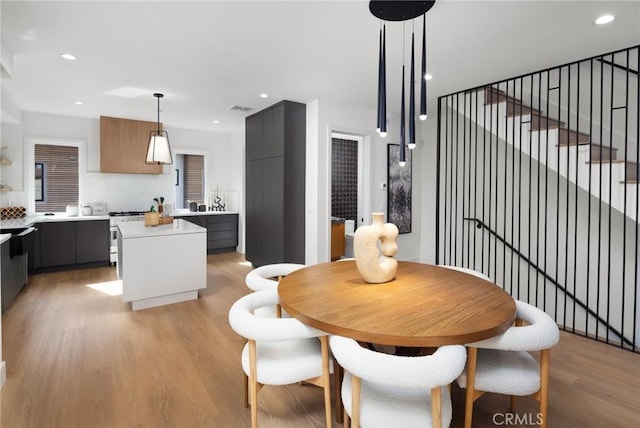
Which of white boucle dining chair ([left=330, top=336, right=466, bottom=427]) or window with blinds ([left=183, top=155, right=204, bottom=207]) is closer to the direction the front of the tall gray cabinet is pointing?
the white boucle dining chair

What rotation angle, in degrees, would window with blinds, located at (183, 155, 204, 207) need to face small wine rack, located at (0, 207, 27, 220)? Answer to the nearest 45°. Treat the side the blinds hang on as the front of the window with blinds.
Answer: approximately 90° to its right

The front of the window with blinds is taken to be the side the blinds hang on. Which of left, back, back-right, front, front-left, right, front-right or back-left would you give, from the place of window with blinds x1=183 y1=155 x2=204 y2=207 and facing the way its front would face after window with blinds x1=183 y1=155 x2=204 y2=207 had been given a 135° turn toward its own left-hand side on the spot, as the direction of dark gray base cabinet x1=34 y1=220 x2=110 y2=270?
back-left

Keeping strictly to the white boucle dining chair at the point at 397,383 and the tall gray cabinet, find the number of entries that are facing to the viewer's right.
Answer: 0

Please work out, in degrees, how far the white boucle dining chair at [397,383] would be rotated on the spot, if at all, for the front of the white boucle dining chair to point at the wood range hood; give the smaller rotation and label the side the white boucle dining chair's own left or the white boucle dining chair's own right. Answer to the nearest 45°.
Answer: approximately 45° to the white boucle dining chair's own left

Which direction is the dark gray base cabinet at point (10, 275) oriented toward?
to the viewer's right

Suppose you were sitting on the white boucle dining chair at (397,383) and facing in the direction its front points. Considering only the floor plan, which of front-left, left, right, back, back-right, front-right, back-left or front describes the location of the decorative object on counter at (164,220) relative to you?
front-left

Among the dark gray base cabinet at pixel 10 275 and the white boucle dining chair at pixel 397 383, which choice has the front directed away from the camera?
the white boucle dining chair

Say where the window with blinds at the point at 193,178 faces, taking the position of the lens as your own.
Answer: facing the viewer and to the right of the viewer

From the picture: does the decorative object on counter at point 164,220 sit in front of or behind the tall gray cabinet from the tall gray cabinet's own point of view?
in front

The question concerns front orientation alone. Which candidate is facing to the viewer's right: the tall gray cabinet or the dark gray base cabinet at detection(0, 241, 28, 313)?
the dark gray base cabinet

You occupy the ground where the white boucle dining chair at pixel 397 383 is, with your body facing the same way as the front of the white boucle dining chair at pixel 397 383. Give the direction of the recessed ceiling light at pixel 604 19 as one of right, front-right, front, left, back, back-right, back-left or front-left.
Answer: front-right

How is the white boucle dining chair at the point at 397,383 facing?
away from the camera

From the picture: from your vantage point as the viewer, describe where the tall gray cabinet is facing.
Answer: facing the viewer and to the left of the viewer
